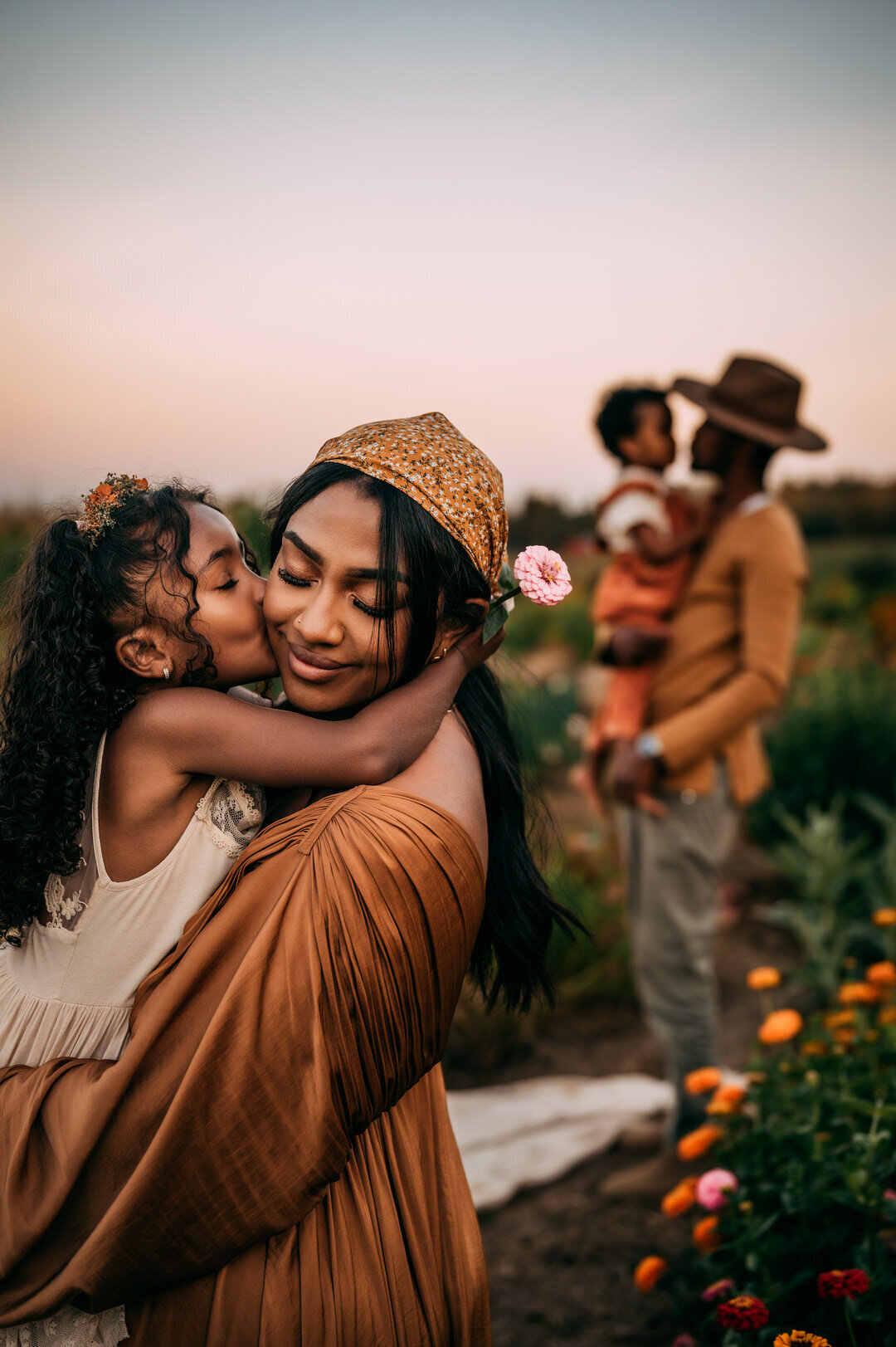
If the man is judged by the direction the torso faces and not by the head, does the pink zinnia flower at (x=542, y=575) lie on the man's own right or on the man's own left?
on the man's own left

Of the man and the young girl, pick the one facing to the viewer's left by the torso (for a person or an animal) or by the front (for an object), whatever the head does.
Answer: the man

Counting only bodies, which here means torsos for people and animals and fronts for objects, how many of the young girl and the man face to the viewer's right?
1

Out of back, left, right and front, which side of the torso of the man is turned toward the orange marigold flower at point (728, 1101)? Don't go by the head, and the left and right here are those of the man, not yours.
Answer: left

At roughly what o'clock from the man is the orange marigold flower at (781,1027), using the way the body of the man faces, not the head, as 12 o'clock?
The orange marigold flower is roughly at 9 o'clock from the man.

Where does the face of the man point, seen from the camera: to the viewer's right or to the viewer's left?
to the viewer's left

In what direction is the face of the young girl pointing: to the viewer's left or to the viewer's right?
to the viewer's right

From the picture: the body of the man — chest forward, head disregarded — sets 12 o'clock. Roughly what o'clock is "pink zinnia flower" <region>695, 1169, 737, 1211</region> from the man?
The pink zinnia flower is roughly at 9 o'clock from the man.

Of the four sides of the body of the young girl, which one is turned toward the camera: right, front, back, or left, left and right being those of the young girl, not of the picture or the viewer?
right

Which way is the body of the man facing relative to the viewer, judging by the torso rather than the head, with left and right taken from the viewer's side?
facing to the left of the viewer
